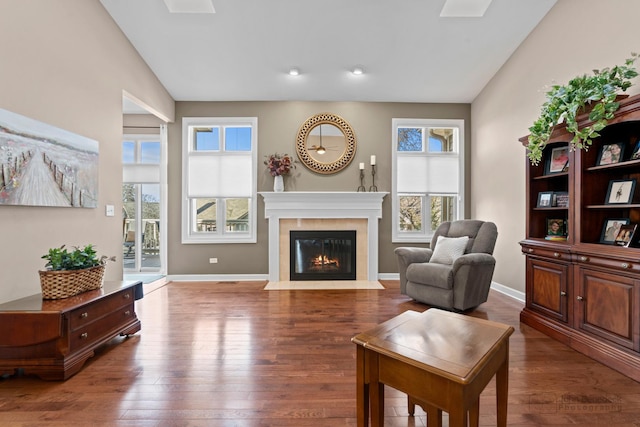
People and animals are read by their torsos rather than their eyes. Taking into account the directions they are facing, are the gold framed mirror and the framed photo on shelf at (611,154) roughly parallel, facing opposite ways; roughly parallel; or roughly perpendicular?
roughly perpendicular

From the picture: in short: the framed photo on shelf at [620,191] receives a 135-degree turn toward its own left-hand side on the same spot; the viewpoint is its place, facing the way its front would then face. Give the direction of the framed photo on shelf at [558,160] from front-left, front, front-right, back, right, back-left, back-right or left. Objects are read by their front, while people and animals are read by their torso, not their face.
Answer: back-left

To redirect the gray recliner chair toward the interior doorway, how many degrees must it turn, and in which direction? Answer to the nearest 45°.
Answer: approximately 45° to its right

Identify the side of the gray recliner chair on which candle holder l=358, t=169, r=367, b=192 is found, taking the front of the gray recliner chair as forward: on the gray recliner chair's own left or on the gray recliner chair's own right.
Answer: on the gray recliner chair's own right

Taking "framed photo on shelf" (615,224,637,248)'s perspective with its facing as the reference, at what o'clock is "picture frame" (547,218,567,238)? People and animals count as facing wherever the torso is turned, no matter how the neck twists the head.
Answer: The picture frame is roughly at 3 o'clock from the framed photo on shelf.

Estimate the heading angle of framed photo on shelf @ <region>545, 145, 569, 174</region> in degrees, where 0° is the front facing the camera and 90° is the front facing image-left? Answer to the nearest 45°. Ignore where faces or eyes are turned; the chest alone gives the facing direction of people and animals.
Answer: approximately 45°

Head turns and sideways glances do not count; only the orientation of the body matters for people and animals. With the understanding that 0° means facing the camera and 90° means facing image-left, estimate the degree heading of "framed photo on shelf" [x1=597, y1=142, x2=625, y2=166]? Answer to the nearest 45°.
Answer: approximately 45°

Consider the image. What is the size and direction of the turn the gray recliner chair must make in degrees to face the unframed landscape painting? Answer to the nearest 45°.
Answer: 0° — it already faces it

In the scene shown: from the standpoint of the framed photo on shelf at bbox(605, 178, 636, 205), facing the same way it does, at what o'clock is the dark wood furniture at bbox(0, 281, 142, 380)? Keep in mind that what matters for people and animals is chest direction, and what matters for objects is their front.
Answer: The dark wood furniture is roughly at 12 o'clock from the framed photo on shelf.
